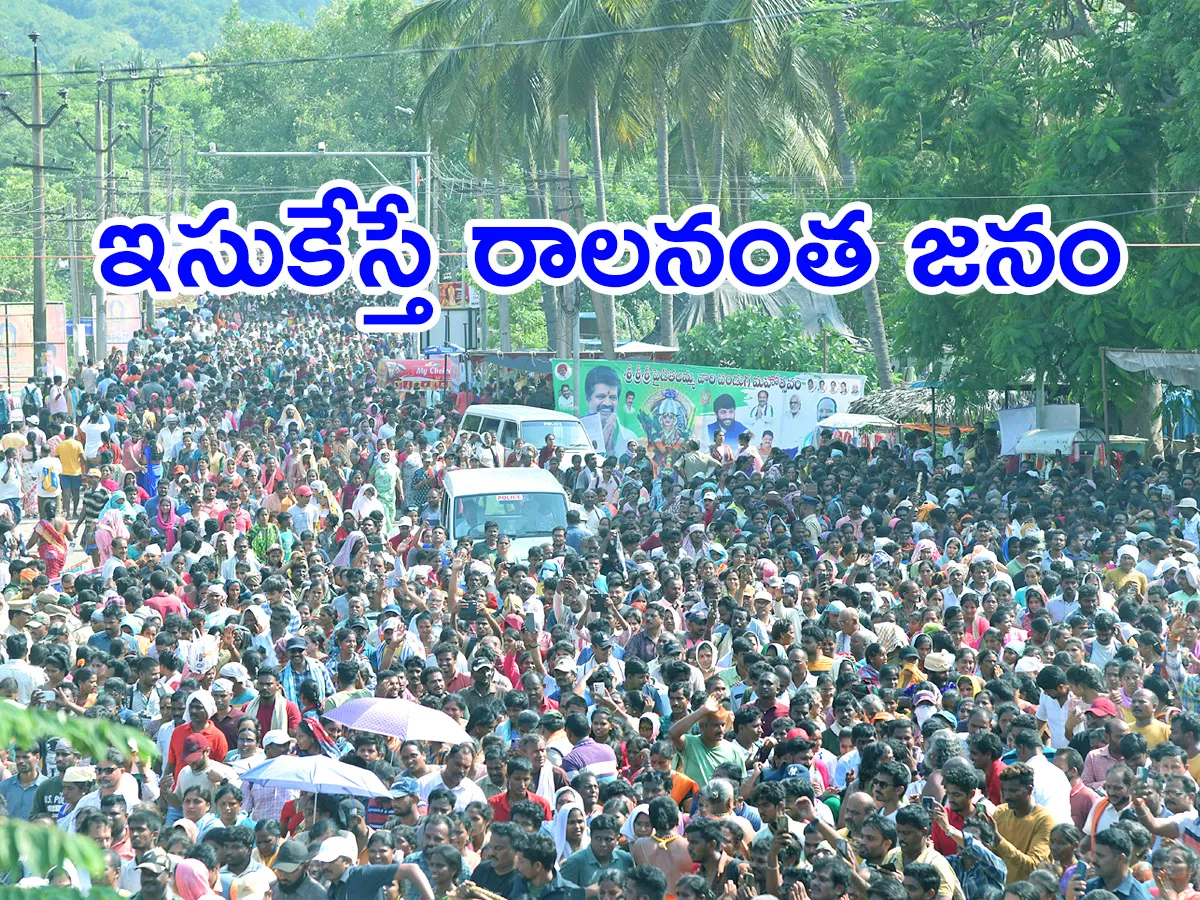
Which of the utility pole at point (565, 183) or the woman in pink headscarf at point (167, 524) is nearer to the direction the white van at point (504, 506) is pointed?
the woman in pink headscarf

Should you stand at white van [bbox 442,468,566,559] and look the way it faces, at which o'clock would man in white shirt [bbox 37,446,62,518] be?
The man in white shirt is roughly at 4 o'clock from the white van.

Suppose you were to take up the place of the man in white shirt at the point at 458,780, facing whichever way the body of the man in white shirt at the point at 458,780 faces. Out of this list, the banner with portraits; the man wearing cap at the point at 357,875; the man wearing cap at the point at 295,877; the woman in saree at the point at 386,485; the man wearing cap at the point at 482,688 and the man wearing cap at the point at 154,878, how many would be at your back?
3

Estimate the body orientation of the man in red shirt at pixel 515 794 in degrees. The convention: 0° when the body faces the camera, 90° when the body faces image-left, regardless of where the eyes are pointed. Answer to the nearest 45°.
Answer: approximately 0°

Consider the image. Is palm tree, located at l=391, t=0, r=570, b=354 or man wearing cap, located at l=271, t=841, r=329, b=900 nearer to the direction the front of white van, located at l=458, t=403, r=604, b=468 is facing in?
the man wearing cap

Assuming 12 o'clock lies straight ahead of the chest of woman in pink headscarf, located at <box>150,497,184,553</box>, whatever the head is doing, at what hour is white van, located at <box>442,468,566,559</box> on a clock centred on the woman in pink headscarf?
The white van is roughly at 9 o'clock from the woman in pink headscarf.

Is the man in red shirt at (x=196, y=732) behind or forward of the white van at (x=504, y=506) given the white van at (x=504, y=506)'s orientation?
forward

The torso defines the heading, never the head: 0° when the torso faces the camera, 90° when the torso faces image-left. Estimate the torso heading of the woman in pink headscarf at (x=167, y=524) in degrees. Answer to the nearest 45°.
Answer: approximately 0°

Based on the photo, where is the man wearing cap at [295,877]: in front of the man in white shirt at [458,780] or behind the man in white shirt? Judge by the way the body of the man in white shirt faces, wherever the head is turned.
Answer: in front

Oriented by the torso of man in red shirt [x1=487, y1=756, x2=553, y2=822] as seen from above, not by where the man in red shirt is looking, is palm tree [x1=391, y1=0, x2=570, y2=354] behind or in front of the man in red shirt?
behind

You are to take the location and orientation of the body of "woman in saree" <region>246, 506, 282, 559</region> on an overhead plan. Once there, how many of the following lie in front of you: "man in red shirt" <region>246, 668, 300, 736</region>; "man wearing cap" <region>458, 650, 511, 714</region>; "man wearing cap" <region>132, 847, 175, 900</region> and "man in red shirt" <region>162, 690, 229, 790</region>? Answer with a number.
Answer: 4

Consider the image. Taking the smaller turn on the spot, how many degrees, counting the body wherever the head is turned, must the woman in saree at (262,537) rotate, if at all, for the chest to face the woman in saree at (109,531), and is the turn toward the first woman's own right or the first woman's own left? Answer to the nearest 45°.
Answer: approximately 90° to the first woman's own right

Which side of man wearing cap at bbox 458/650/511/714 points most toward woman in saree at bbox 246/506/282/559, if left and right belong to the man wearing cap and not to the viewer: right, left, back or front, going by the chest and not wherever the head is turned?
back

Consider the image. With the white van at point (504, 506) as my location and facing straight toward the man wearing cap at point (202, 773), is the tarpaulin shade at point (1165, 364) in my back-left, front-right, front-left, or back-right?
back-left

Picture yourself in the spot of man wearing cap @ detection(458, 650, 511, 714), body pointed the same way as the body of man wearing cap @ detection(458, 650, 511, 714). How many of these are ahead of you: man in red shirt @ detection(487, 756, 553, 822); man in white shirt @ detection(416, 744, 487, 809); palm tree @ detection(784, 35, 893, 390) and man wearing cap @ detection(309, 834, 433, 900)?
3

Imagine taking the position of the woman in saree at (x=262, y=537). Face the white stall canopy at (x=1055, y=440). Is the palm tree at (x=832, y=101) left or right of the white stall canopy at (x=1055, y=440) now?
left

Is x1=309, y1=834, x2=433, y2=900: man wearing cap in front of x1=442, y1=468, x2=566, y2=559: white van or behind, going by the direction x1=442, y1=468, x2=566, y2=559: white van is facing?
in front
